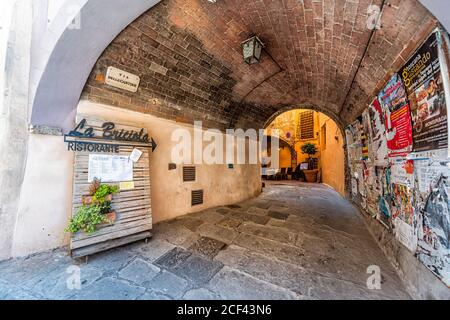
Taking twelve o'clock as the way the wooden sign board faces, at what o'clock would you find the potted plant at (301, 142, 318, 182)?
The potted plant is roughly at 10 o'clock from the wooden sign board.

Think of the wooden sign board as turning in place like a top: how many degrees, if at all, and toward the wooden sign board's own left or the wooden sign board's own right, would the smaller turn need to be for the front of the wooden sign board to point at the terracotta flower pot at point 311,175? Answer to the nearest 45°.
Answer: approximately 45° to the wooden sign board's own left

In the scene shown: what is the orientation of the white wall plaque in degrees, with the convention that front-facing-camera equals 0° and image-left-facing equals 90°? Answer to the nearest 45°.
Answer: approximately 315°

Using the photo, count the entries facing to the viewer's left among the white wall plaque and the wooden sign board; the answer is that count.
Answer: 0

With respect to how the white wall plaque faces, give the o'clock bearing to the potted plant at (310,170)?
The potted plant is roughly at 10 o'clock from the white wall plaque.

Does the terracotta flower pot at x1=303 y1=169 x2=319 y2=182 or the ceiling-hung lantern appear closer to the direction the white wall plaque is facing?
the ceiling-hung lantern

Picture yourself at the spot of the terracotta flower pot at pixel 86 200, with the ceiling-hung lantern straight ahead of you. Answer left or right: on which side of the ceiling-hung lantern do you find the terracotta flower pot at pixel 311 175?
left

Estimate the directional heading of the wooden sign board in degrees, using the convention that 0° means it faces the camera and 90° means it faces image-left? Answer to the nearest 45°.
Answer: approximately 315°
